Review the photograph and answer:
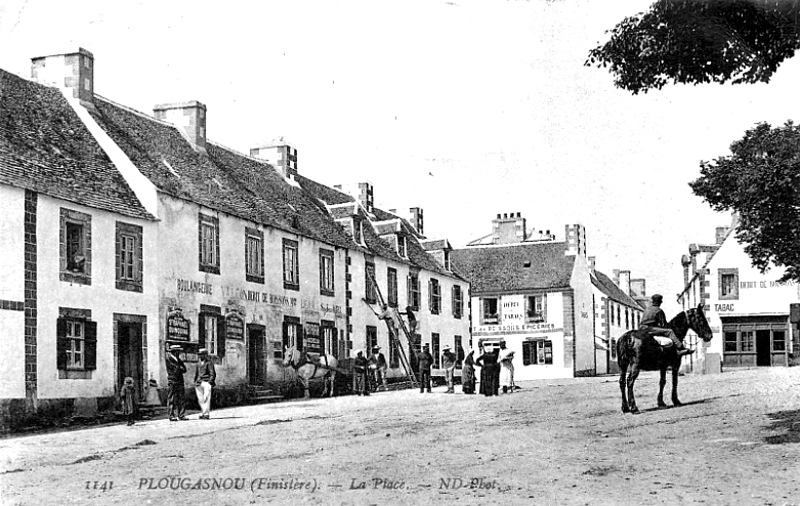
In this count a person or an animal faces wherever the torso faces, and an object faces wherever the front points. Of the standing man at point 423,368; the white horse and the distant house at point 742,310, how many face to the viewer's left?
1

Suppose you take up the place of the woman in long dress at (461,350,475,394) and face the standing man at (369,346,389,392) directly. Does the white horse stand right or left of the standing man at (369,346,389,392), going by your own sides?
left

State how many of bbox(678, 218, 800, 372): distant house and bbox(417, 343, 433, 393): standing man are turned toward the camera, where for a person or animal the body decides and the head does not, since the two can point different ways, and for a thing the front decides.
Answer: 2

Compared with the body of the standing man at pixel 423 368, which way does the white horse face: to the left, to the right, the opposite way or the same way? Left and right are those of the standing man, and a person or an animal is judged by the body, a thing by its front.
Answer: to the right

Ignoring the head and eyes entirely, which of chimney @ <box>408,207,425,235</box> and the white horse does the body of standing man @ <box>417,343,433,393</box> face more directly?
the white horse

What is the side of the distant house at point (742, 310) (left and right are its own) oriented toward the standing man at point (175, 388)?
front

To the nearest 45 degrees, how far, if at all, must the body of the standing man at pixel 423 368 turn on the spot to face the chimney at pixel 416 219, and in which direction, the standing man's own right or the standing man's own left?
approximately 180°

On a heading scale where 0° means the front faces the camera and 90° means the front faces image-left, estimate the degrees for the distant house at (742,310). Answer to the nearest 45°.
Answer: approximately 0°

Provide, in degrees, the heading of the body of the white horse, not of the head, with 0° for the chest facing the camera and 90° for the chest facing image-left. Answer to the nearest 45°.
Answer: approximately 90°

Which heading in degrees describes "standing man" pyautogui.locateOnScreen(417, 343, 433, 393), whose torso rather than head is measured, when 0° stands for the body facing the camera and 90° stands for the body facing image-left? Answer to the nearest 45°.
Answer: approximately 0°

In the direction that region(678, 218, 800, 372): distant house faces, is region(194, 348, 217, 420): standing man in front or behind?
in front

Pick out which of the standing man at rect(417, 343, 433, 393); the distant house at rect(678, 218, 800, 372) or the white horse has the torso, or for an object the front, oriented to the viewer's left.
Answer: the white horse

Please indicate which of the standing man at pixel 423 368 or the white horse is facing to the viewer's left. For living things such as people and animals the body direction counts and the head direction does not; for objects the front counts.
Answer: the white horse

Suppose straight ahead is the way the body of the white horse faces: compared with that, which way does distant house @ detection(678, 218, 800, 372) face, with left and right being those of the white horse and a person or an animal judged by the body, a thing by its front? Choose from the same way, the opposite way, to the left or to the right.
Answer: to the left
